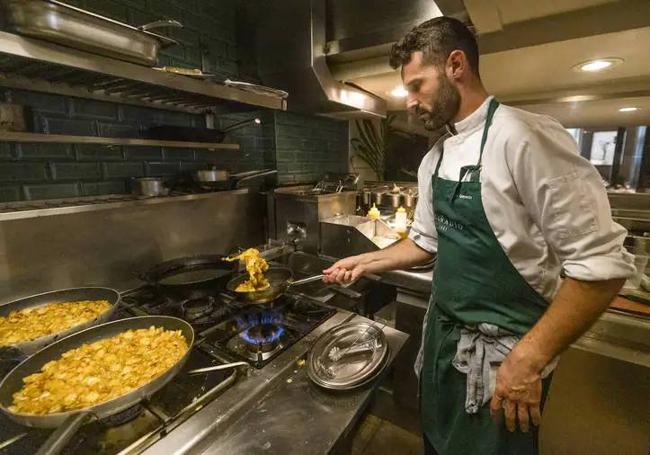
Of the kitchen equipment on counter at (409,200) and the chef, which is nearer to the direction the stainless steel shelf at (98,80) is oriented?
the chef

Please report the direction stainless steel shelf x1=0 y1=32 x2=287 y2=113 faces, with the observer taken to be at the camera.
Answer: facing the viewer and to the right of the viewer

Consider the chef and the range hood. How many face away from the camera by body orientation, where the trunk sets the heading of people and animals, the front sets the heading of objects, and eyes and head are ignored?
0

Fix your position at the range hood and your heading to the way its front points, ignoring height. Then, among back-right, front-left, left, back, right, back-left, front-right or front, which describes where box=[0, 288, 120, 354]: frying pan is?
right

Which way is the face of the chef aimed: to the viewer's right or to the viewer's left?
to the viewer's left

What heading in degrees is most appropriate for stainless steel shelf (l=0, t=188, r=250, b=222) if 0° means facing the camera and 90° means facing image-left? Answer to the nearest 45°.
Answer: approximately 315°

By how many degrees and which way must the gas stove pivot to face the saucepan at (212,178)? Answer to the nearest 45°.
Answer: approximately 135° to its left

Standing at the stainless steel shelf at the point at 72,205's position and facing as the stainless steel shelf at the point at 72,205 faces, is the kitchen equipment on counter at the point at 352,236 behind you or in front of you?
in front

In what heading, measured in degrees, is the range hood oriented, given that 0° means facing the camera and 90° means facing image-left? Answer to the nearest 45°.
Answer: approximately 315°

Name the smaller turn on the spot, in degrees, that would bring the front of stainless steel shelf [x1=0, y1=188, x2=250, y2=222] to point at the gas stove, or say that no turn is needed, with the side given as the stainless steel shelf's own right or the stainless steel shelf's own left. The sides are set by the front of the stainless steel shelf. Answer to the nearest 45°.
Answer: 0° — it already faces it

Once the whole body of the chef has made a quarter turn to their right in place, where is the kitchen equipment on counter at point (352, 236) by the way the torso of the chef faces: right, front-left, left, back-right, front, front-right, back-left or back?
front
